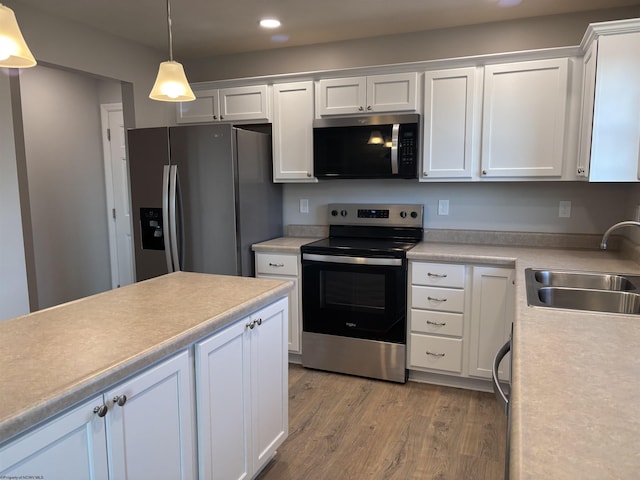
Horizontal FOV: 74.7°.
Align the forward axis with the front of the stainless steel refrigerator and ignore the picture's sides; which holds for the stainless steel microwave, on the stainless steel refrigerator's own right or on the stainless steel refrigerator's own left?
on the stainless steel refrigerator's own left

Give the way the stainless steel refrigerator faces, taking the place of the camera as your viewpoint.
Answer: facing the viewer and to the left of the viewer

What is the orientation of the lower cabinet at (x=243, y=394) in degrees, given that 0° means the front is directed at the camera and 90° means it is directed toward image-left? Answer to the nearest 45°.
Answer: approximately 315°

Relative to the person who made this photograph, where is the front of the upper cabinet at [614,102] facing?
facing to the left of the viewer

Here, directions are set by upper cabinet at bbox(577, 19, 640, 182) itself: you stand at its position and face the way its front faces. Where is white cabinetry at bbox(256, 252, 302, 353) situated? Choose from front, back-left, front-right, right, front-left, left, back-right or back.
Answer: front

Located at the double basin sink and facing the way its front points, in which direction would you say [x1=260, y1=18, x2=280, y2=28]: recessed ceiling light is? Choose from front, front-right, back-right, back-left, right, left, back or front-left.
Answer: front

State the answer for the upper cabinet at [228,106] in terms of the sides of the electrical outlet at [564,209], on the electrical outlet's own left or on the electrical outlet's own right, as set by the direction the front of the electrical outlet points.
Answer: on the electrical outlet's own right

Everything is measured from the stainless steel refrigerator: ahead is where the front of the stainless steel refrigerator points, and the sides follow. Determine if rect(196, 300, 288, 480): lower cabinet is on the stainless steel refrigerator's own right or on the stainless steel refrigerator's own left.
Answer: on the stainless steel refrigerator's own left

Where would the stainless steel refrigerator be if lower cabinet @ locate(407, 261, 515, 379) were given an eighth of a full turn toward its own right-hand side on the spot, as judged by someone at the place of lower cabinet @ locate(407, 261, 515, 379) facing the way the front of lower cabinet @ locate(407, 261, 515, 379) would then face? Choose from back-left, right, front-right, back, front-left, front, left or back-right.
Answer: front-right

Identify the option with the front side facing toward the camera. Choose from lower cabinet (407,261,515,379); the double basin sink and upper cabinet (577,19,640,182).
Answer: the lower cabinet

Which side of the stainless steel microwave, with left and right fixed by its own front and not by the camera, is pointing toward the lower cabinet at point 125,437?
front

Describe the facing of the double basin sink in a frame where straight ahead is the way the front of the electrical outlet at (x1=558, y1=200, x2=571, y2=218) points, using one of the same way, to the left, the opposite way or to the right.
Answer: to the right

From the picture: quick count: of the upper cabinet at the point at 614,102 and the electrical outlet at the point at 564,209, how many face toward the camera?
1

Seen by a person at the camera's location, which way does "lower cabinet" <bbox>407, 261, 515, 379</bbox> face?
facing the viewer

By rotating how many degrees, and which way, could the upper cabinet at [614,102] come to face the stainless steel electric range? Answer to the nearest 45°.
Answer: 0° — it already faces it
